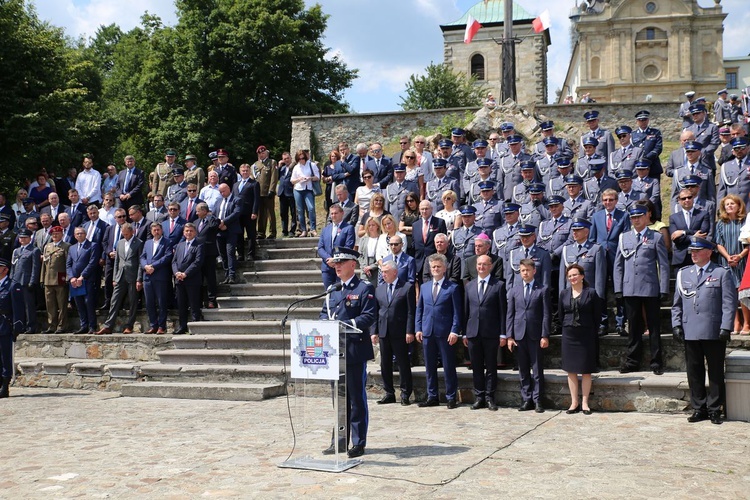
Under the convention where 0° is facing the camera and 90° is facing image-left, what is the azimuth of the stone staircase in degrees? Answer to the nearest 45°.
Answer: approximately 0°

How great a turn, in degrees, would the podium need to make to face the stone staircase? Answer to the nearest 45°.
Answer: approximately 135° to its right

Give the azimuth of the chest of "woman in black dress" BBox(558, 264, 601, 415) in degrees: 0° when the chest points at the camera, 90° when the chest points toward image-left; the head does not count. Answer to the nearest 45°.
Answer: approximately 0°

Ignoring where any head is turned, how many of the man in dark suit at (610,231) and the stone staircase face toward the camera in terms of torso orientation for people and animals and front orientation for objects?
2

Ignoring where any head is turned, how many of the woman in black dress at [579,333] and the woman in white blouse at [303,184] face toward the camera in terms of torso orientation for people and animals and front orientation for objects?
2

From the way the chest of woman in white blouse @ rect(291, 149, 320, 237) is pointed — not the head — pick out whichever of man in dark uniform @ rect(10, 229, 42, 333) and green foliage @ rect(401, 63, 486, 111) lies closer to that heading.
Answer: the man in dark uniform

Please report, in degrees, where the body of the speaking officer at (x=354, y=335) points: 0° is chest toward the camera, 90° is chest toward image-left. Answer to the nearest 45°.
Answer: approximately 45°
